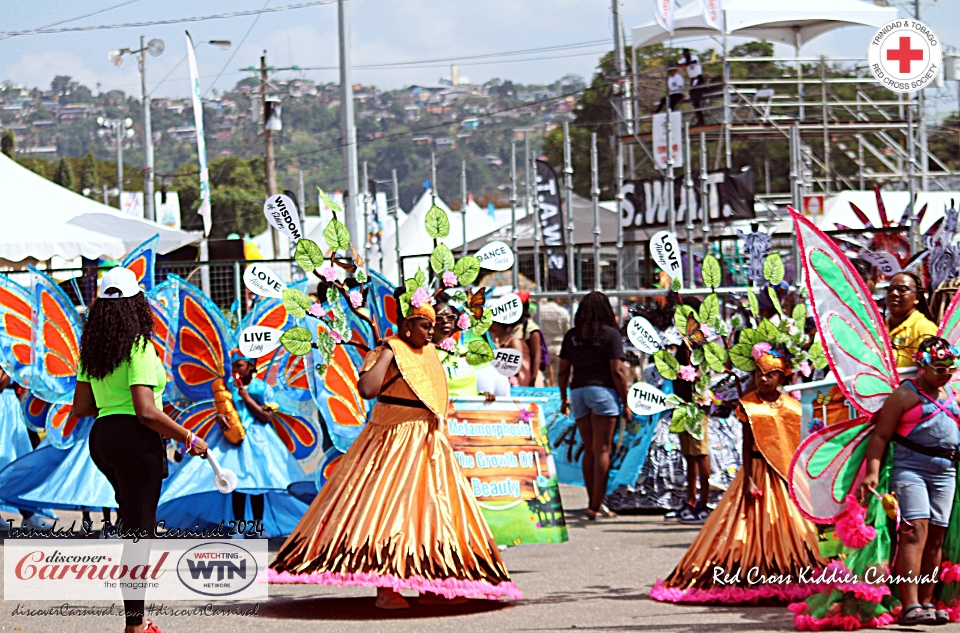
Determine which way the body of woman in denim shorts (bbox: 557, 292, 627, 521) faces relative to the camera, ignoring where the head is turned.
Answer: away from the camera

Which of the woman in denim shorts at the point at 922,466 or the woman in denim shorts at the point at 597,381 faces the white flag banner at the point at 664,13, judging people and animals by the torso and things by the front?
the woman in denim shorts at the point at 597,381

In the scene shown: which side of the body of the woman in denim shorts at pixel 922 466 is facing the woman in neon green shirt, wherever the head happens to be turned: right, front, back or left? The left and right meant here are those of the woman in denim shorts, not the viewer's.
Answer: right

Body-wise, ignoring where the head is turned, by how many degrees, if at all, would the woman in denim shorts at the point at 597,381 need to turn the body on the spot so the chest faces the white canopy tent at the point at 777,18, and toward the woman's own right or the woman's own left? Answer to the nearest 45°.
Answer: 0° — they already face it

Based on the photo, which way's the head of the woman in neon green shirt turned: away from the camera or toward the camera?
away from the camera

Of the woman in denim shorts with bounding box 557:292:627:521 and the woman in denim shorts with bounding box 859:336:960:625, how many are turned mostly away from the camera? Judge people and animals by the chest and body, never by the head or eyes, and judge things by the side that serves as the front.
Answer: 1

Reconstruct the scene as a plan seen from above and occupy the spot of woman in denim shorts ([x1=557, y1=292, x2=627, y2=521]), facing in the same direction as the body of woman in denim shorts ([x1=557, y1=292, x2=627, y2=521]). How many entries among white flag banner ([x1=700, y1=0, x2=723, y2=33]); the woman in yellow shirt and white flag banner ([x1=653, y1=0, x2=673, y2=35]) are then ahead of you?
2

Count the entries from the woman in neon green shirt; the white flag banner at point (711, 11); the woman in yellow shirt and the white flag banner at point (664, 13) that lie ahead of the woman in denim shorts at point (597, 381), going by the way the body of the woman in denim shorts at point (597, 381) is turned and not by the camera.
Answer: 2

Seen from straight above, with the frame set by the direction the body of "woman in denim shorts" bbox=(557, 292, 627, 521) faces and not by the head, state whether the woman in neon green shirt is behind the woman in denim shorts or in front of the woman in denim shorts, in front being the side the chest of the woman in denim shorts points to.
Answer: behind

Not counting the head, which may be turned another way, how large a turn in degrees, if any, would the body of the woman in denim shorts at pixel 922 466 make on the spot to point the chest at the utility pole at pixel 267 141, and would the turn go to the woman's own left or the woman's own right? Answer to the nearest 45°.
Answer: approximately 180°

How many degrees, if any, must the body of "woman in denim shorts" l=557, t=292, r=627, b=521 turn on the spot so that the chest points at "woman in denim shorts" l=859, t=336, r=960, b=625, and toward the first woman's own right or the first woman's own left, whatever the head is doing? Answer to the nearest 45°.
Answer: approximately 180°

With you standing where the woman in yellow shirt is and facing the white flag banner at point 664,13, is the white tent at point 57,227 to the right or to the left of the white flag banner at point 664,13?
left
